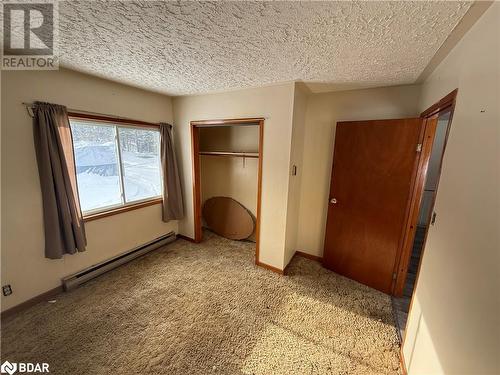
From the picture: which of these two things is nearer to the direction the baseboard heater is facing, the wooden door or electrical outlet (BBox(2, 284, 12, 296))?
the wooden door

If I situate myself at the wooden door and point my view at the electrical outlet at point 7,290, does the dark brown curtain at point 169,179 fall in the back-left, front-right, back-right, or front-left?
front-right

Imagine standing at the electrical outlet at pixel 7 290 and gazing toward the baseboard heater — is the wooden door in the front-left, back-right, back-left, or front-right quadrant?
front-right

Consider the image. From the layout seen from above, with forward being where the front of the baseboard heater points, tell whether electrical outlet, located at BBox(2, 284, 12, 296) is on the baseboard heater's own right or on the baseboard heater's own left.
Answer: on the baseboard heater's own right

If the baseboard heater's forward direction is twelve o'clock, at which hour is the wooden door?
The wooden door is roughly at 12 o'clock from the baseboard heater.

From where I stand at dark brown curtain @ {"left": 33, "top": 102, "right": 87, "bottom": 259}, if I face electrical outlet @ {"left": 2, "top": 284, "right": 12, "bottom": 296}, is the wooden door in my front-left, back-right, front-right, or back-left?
back-left

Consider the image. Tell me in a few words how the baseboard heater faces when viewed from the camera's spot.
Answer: facing the viewer and to the right of the viewer
